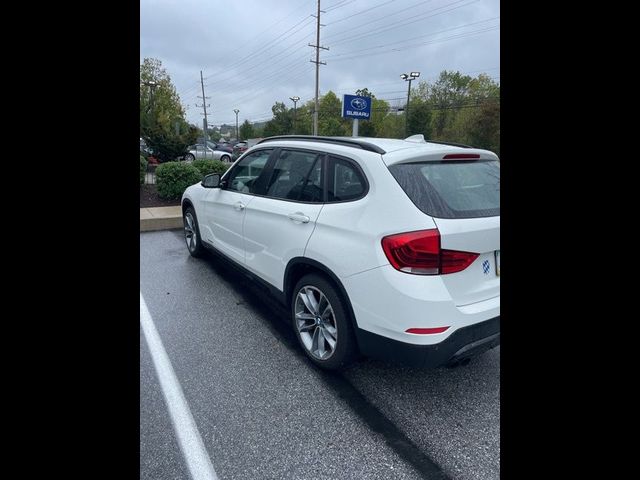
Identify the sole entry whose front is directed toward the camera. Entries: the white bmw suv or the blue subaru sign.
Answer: the blue subaru sign

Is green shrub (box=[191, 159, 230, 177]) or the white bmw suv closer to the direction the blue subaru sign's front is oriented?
the white bmw suv

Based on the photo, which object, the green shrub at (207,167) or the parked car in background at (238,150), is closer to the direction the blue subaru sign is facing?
the green shrub

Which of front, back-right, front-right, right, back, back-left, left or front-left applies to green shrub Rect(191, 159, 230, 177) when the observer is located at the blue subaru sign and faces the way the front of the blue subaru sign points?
front-right

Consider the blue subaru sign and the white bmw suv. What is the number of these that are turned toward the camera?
1

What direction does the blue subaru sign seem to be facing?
toward the camera

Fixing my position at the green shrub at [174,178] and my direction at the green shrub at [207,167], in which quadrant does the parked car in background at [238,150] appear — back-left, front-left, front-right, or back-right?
front-left

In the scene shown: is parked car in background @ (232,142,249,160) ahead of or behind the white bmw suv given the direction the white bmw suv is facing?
ahead

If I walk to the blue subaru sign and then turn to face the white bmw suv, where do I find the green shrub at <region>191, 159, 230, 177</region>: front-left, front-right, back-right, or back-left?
front-right

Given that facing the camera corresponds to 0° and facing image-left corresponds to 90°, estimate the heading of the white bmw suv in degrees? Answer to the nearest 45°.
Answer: approximately 135°

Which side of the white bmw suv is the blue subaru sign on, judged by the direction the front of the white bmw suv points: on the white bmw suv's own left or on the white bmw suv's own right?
on the white bmw suv's own right
